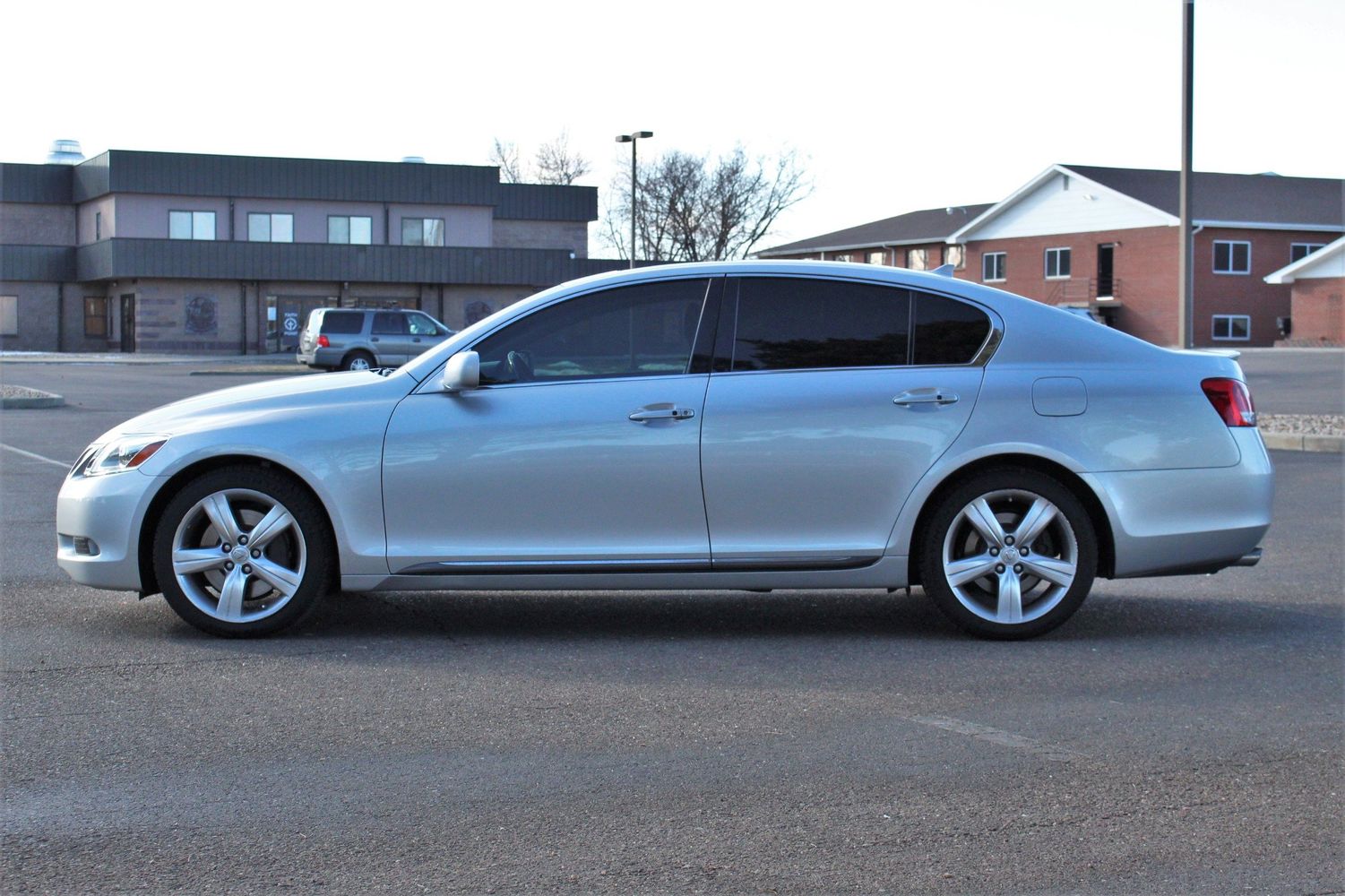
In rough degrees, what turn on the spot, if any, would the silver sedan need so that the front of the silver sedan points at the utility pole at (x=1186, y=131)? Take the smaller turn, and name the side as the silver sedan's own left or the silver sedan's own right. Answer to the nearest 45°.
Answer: approximately 135° to the silver sedan's own right

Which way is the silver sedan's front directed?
to the viewer's left
